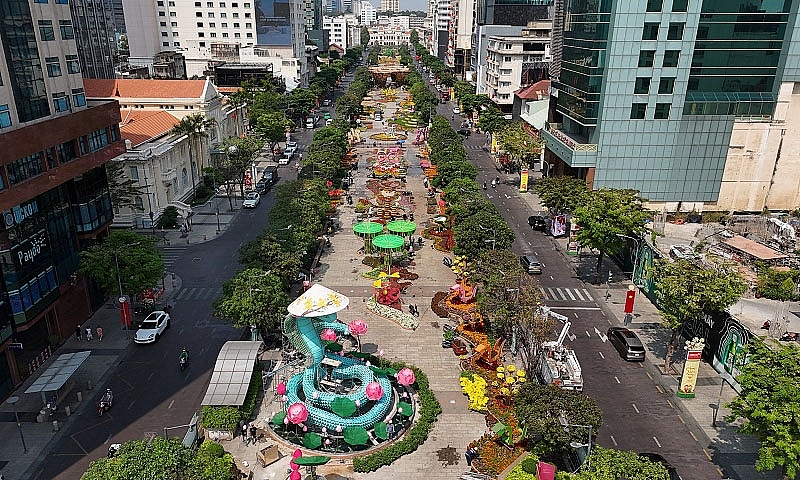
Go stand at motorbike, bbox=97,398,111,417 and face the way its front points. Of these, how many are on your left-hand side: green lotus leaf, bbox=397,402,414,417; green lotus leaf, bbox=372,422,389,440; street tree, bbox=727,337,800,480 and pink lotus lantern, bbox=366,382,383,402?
4

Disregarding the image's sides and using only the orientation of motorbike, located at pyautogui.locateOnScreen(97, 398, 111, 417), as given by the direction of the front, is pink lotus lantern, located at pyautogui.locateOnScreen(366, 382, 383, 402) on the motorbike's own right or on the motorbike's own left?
on the motorbike's own left

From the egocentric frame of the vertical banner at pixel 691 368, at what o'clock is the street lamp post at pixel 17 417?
The street lamp post is roughly at 2 o'clock from the vertical banner.

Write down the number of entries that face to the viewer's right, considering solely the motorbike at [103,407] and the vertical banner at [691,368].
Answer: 0

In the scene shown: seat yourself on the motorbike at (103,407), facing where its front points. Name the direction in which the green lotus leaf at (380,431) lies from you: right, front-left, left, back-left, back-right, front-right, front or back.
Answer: left

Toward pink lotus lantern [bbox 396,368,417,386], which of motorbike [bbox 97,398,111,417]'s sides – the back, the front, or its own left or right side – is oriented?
left

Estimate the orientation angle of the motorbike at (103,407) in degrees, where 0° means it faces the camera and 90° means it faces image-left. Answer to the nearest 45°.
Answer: approximately 45°

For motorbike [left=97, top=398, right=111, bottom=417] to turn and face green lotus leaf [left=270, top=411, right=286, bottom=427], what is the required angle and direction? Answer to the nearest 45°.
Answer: approximately 90° to its left

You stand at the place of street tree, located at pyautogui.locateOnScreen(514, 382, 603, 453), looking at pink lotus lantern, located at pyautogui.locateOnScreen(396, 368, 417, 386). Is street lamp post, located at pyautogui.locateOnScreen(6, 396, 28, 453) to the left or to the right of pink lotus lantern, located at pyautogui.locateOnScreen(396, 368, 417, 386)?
left

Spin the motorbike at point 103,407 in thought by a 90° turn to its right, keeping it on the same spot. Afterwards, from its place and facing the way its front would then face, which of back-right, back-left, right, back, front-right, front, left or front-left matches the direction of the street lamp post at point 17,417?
front-left
